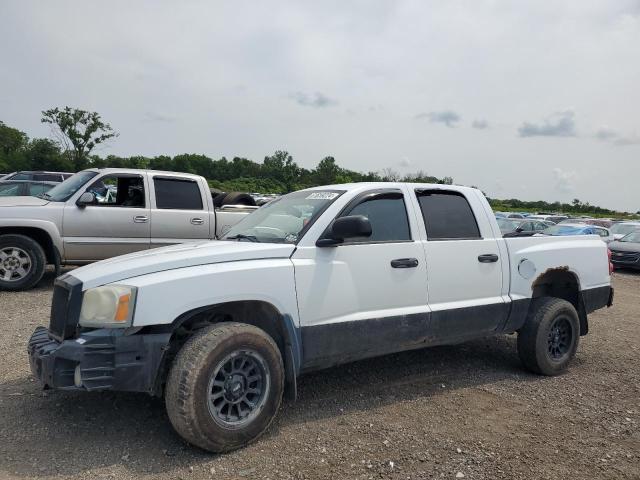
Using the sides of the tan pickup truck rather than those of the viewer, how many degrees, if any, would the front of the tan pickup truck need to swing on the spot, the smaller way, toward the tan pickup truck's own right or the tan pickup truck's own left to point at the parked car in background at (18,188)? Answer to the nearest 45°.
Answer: approximately 90° to the tan pickup truck's own right

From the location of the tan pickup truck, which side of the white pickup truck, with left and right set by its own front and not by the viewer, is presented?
right

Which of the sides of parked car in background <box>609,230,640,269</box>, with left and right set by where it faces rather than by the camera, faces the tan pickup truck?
front

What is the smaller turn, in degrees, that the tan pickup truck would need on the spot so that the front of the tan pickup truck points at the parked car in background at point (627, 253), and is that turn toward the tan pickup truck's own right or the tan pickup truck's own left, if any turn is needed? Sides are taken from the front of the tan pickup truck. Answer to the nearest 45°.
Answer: approximately 180°

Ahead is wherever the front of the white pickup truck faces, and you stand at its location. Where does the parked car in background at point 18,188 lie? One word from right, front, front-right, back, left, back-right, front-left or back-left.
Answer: right

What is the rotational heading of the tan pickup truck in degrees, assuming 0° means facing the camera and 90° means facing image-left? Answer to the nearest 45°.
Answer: approximately 90°

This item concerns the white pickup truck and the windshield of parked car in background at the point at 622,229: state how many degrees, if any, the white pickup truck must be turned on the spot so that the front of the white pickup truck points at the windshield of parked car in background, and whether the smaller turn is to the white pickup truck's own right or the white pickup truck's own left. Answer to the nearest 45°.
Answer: approximately 180°

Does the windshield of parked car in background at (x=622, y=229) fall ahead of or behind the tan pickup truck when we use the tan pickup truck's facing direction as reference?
behind

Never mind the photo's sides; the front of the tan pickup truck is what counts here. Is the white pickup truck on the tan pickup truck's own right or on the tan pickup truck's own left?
on the tan pickup truck's own left
